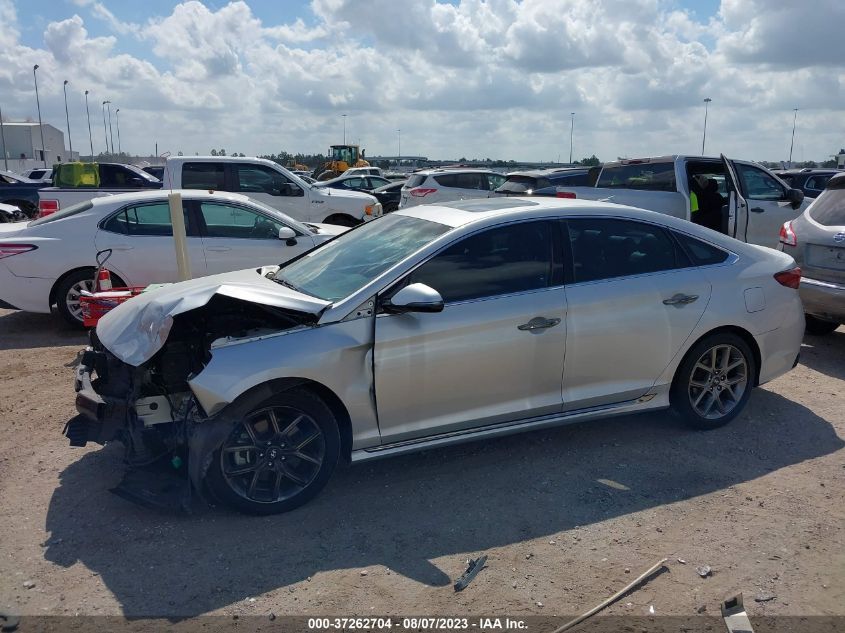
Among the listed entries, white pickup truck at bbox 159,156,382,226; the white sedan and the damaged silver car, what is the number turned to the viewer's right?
2

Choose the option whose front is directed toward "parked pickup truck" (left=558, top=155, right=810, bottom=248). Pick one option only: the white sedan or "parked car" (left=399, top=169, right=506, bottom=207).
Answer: the white sedan

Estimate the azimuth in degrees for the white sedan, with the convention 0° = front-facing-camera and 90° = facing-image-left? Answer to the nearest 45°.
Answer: approximately 270°

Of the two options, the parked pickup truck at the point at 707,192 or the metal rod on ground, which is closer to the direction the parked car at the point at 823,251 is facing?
the parked pickup truck

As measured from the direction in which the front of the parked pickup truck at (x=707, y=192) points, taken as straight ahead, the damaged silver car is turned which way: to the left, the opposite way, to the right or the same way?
the opposite way

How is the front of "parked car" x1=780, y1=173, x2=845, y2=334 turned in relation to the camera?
facing away from the viewer and to the right of the viewer

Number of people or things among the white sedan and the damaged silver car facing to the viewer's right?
1

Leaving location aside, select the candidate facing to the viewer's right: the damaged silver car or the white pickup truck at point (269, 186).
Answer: the white pickup truck

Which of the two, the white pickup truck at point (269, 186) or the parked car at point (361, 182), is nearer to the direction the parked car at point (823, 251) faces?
the parked car

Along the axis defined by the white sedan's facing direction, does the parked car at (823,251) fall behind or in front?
in front

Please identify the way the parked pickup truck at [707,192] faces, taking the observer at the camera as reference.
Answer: facing away from the viewer and to the right of the viewer

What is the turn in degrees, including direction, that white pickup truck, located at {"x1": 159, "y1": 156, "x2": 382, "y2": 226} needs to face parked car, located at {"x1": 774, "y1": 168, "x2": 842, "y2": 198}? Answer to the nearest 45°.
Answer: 0° — it already faces it

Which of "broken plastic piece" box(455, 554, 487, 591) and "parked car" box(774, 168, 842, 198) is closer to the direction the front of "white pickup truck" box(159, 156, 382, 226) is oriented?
the parked car

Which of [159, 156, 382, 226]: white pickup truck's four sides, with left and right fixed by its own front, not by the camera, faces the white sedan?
right

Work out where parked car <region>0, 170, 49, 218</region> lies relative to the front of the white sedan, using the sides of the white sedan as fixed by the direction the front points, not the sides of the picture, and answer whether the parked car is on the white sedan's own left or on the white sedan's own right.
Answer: on the white sedan's own left

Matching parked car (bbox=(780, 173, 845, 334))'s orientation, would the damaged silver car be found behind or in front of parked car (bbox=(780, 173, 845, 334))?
behind

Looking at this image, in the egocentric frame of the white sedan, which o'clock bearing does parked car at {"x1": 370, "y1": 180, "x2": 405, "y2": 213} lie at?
The parked car is roughly at 10 o'clock from the white sedan.
